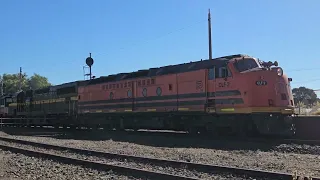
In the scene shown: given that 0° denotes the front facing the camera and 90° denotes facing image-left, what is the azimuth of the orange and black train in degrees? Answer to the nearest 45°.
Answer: approximately 315°
